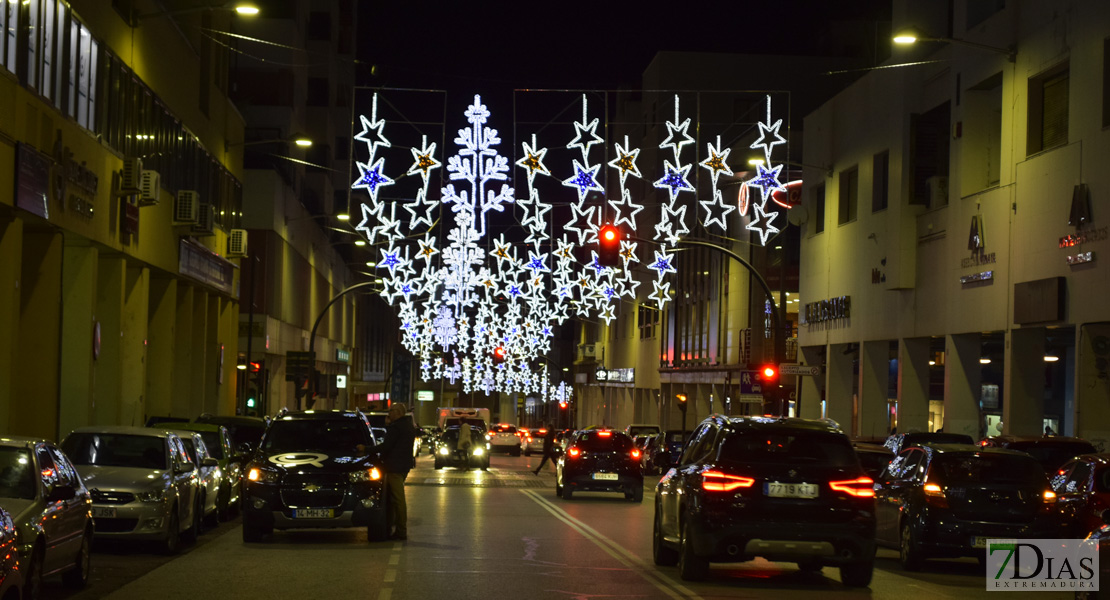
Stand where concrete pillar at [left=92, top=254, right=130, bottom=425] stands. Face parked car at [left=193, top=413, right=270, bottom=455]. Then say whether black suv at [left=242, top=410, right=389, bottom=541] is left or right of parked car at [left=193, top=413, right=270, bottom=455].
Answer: right

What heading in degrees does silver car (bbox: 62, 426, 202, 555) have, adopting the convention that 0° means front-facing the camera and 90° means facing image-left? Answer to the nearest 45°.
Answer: approximately 45°

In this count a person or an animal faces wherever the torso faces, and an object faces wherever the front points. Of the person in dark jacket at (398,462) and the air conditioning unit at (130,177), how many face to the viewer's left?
1

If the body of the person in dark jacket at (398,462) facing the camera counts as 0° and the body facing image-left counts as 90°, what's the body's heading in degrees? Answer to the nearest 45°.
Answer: approximately 90°

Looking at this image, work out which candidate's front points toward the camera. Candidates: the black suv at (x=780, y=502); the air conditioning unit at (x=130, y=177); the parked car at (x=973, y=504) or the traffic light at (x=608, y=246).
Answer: the traffic light

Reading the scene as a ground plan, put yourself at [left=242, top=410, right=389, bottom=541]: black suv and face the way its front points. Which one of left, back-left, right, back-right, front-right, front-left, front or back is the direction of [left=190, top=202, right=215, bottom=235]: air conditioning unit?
back

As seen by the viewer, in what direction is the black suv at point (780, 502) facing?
away from the camera

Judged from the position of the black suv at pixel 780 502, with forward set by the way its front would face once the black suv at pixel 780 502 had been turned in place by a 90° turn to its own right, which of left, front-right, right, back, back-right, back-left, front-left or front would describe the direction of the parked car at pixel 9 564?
back-right

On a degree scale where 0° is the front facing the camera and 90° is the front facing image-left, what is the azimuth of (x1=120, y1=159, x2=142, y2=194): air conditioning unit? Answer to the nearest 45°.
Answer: approximately 270°

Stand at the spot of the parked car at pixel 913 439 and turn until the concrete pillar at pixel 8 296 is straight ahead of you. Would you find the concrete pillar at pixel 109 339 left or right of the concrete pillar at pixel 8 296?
right
